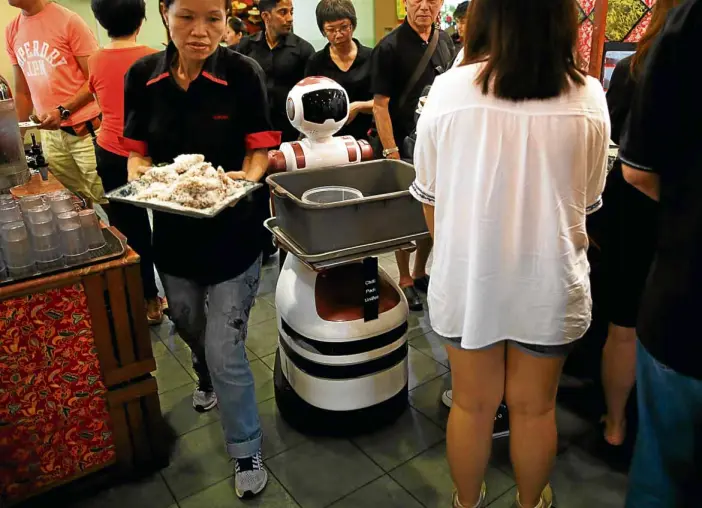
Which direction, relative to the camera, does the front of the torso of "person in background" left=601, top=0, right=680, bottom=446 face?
away from the camera

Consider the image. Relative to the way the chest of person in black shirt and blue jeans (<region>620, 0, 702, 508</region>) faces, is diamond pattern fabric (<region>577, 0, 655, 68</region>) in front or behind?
in front

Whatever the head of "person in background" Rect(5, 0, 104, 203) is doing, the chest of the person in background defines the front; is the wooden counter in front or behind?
in front

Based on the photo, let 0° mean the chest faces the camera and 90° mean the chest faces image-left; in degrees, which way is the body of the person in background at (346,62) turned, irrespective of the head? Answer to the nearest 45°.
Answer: approximately 0°

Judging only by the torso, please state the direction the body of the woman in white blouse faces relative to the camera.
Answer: away from the camera

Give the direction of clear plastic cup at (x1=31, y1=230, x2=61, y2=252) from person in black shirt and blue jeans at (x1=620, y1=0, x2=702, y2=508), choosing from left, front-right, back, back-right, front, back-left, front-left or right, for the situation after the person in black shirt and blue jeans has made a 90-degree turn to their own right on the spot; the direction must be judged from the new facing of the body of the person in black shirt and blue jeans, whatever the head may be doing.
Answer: back

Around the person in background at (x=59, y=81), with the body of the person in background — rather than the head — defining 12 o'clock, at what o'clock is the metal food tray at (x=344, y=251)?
The metal food tray is roughly at 10 o'clock from the person in background.

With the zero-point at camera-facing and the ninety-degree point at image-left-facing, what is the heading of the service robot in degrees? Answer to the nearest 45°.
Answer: approximately 315°

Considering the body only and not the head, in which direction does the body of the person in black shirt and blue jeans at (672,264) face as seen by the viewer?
away from the camera

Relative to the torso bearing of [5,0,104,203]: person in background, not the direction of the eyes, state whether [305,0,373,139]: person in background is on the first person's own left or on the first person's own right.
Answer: on the first person's own left
